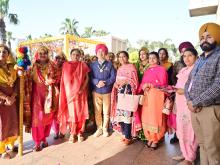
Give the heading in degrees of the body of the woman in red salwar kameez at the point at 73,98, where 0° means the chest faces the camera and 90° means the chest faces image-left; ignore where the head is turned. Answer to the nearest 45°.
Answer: approximately 0°

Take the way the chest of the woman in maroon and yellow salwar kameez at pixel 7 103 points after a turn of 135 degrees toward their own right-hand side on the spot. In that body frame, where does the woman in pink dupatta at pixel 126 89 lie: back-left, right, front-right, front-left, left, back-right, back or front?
back-right

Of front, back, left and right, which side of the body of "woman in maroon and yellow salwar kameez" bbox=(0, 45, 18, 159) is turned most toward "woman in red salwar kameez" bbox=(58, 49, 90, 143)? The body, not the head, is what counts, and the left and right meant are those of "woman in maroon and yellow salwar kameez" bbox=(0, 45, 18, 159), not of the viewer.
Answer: left

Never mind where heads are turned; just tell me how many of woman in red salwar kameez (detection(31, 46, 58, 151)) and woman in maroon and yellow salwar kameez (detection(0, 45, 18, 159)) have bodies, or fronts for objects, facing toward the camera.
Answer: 2

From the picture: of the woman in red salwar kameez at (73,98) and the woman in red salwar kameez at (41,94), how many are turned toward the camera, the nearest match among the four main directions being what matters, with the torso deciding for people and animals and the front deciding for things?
2

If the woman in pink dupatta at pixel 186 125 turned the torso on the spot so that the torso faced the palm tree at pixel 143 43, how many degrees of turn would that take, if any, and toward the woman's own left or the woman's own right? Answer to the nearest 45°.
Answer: approximately 135° to the woman's own right

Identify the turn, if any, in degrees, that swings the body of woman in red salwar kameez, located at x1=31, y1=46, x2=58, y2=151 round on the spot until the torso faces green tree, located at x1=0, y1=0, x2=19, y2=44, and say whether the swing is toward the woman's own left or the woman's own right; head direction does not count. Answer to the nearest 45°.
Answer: approximately 180°

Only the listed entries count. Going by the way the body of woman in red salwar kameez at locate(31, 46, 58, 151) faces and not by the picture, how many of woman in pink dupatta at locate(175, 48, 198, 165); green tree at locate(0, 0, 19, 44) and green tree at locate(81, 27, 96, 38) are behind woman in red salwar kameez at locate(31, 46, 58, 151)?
2

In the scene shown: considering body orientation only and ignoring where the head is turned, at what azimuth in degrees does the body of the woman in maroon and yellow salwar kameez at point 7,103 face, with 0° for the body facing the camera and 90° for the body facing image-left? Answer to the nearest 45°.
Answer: approximately 0°

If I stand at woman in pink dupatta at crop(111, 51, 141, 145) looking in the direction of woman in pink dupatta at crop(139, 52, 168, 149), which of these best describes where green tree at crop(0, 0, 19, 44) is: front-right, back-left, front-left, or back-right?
back-left
